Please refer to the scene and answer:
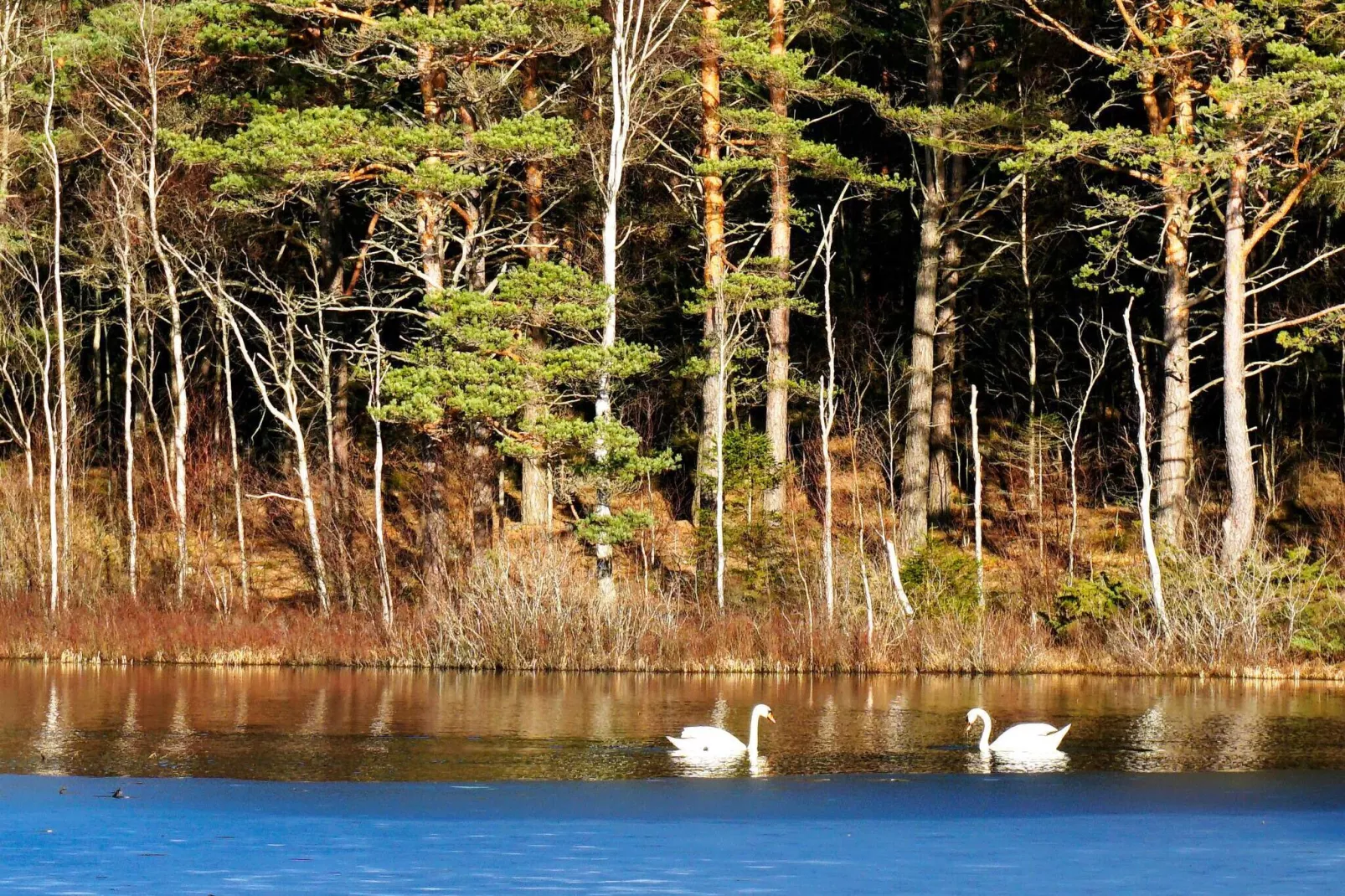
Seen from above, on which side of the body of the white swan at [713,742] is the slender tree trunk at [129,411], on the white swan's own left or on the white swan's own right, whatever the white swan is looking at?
on the white swan's own left

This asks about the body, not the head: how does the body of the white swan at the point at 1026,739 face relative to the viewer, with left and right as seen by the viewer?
facing to the left of the viewer

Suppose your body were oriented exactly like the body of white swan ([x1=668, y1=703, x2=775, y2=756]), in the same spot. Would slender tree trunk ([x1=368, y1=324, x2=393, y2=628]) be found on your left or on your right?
on your left

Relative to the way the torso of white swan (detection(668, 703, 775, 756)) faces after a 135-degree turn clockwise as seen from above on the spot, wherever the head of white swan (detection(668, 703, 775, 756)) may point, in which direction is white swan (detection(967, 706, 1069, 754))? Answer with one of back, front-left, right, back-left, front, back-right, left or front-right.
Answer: back-left

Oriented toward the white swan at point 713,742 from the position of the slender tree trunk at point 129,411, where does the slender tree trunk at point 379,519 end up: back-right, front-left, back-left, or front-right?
front-left

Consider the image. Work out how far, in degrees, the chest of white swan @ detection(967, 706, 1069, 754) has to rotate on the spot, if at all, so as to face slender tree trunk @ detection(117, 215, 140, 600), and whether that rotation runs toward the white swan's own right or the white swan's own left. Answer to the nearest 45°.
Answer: approximately 45° to the white swan's own right

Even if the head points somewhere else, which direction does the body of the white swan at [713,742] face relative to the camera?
to the viewer's right

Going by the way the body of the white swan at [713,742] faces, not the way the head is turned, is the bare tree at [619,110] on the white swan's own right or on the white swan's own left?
on the white swan's own left

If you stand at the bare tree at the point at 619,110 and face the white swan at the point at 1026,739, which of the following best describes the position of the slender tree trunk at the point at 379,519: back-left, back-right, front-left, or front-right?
back-right

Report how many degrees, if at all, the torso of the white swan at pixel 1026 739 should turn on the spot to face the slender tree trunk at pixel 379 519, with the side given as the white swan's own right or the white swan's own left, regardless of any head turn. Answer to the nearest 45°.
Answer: approximately 45° to the white swan's own right
